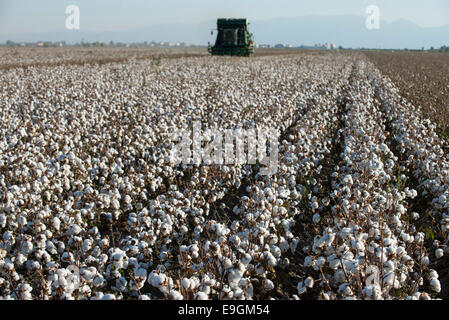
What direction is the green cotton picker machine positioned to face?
toward the camera
